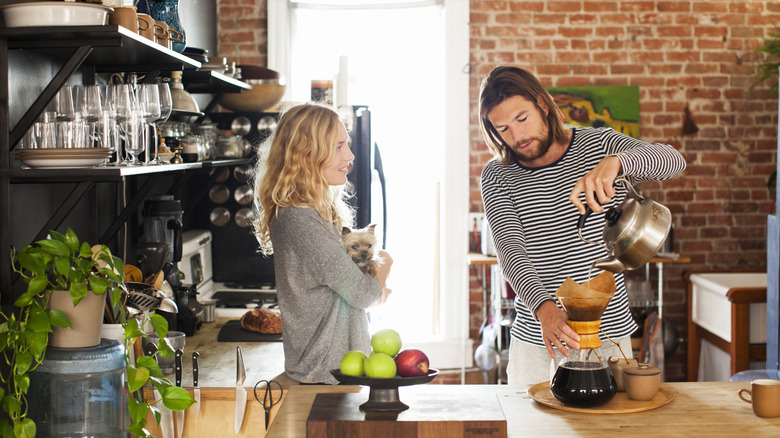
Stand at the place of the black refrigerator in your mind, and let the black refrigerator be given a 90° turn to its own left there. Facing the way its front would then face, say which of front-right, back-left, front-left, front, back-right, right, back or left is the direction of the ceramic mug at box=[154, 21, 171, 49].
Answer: back

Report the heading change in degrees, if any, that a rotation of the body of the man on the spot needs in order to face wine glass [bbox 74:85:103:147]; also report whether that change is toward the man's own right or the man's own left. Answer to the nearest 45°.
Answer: approximately 45° to the man's own right

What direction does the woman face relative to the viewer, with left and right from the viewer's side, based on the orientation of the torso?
facing to the right of the viewer

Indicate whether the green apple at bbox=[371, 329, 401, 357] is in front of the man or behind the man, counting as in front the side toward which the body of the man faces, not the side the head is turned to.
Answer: in front

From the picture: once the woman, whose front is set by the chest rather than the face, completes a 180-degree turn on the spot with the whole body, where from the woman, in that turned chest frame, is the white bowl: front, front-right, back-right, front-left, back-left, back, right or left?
front-left

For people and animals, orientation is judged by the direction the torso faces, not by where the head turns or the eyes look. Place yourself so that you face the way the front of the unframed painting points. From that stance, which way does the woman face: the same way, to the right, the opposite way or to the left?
to the left

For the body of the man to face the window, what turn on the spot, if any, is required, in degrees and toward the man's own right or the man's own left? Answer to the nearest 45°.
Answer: approximately 180°

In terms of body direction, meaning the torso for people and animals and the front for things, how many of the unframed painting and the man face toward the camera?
2

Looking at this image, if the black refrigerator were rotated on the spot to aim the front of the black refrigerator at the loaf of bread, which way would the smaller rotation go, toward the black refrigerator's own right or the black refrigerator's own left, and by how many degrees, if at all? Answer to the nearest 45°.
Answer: approximately 90° to the black refrigerator's own right

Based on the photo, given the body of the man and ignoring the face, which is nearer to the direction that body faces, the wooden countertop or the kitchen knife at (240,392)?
the wooden countertop

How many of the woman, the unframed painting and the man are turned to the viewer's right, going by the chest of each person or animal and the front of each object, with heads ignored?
1
